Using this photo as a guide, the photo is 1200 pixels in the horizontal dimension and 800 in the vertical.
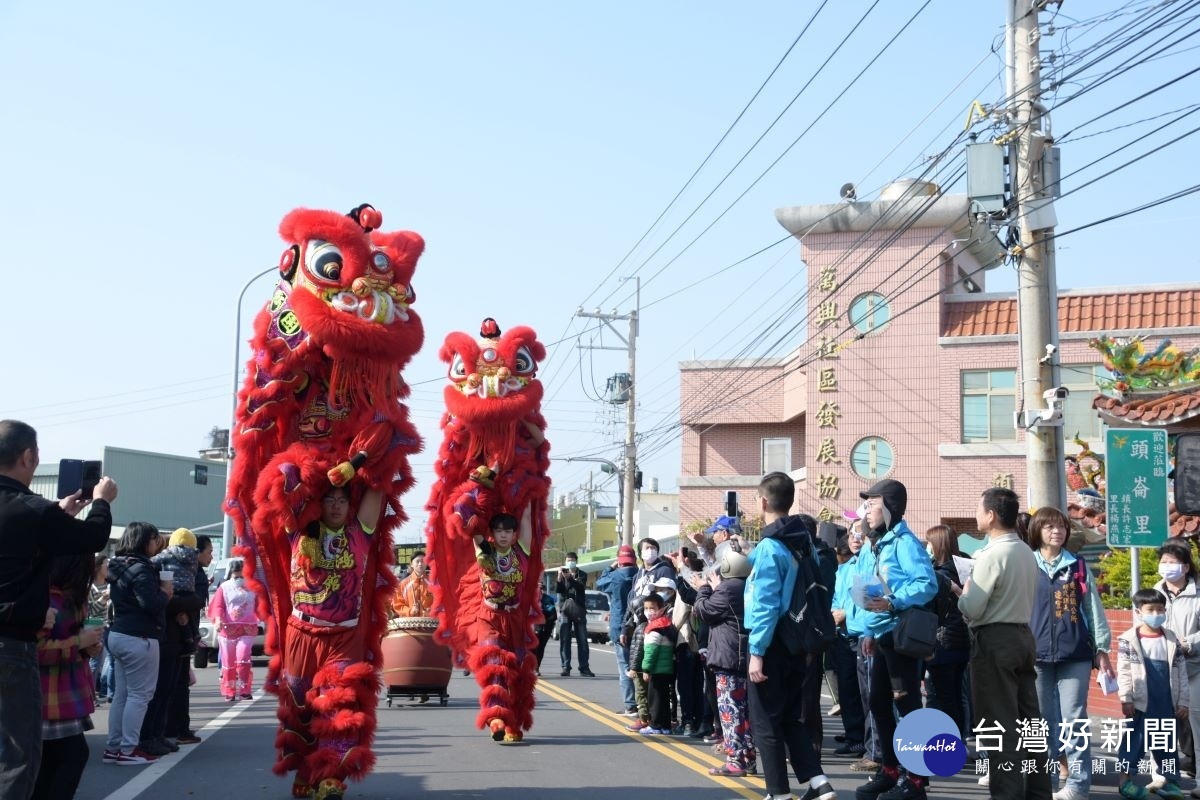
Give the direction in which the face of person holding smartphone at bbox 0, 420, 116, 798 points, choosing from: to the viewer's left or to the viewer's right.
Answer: to the viewer's right

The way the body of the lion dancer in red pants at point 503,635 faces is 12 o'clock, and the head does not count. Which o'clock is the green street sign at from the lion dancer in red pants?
The green street sign is roughly at 9 o'clock from the lion dancer in red pants.

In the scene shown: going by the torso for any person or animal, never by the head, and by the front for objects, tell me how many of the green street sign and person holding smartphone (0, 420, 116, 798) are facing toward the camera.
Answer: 1

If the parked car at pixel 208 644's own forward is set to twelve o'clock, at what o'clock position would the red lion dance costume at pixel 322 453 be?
The red lion dance costume is roughly at 12 o'clock from the parked car.

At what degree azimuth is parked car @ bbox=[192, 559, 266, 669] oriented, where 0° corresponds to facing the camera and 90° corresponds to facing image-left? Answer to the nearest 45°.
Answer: approximately 0°

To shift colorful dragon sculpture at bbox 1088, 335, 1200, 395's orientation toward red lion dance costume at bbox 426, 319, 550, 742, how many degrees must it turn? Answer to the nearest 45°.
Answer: approximately 45° to its left

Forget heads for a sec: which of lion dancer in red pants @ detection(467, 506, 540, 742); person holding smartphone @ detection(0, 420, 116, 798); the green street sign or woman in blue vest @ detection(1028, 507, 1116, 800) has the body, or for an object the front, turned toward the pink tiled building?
the person holding smartphone

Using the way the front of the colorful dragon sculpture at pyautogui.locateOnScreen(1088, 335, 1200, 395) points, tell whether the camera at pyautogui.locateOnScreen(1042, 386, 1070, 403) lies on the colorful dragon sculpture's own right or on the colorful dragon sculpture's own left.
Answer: on the colorful dragon sculpture's own left

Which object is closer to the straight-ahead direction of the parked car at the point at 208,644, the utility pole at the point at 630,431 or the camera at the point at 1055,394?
the camera

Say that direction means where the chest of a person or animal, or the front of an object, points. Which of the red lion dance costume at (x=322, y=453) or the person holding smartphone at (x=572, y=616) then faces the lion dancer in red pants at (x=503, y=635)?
the person holding smartphone
